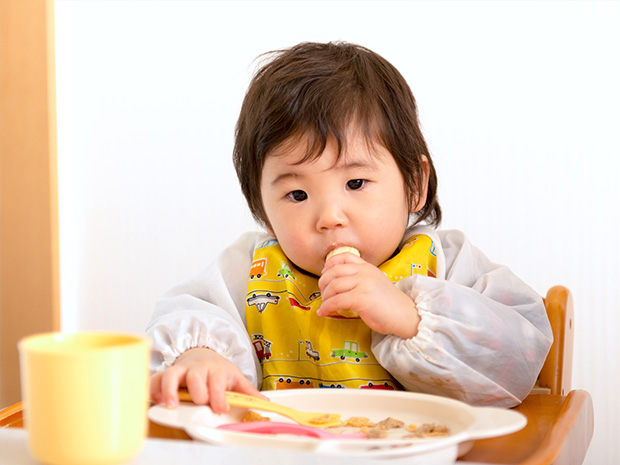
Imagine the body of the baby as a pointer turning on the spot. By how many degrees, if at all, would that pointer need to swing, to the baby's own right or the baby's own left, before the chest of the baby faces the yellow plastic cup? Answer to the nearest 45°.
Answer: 0° — they already face it

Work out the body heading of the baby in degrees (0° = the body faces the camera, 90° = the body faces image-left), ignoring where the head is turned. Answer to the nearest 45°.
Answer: approximately 0°
